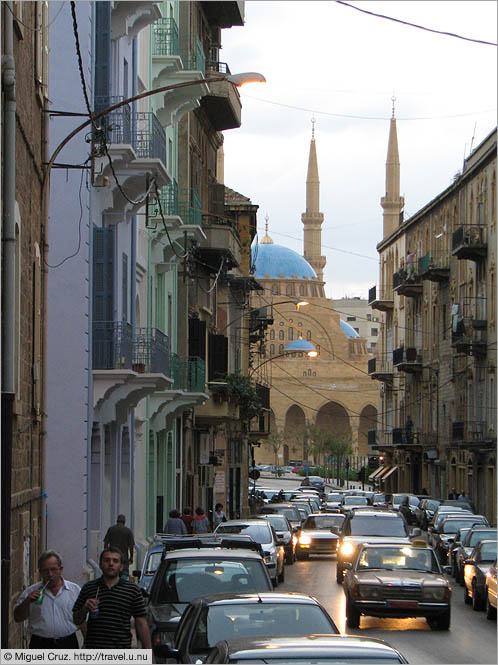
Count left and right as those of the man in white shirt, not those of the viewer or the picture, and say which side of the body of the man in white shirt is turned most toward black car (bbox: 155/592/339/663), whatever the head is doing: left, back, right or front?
left

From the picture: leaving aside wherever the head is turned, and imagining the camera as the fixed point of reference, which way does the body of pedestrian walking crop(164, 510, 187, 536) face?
away from the camera

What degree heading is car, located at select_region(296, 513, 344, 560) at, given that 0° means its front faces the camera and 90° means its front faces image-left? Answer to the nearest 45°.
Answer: approximately 0°

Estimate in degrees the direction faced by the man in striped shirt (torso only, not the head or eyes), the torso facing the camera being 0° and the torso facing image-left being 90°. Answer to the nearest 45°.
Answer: approximately 0°

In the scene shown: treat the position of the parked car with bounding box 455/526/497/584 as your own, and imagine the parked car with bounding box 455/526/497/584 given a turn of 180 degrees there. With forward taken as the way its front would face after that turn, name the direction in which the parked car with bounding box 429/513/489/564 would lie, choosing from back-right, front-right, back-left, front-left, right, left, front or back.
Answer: front-left
